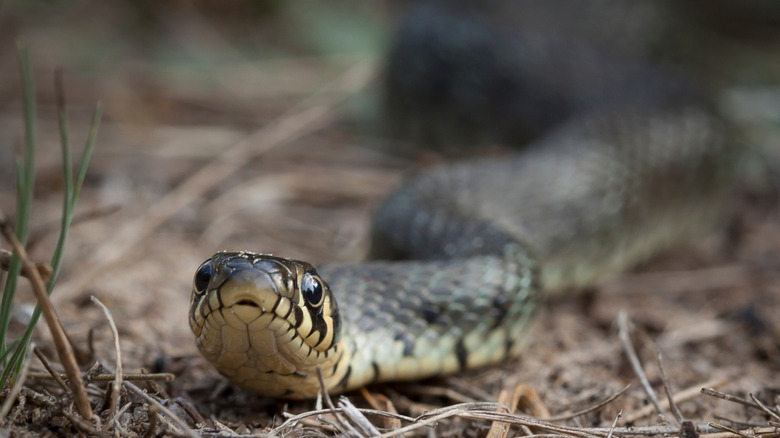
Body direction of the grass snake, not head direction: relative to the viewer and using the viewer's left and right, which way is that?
facing the viewer and to the left of the viewer

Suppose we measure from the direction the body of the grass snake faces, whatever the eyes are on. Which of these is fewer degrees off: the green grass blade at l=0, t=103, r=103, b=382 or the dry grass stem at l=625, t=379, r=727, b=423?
the green grass blade

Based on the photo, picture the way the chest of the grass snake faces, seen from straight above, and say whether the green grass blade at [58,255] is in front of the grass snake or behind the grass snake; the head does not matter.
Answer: in front

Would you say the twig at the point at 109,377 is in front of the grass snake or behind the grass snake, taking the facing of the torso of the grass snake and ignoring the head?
in front

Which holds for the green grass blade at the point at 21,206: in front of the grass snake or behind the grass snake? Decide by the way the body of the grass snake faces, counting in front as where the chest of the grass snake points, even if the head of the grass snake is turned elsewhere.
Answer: in front
